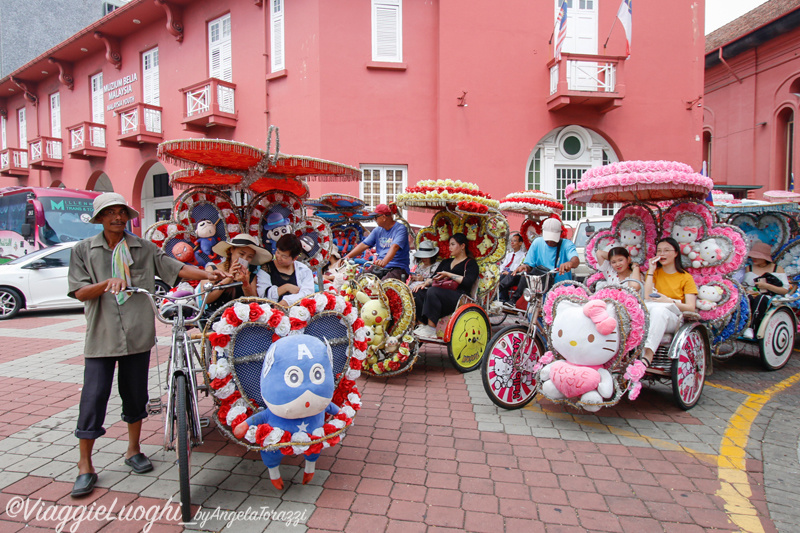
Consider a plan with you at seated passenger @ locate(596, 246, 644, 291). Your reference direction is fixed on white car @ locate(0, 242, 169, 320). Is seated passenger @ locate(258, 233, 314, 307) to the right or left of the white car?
left

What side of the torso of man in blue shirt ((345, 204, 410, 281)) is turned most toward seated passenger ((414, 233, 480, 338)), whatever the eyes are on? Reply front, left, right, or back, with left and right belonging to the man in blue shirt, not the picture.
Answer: left

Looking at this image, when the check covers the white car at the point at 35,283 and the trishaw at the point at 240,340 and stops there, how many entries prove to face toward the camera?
1

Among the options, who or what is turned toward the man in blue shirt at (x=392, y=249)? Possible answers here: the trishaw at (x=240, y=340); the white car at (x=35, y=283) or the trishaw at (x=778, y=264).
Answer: the trishaw at (x=778, y=264)

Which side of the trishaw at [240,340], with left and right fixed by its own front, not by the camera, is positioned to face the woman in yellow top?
left

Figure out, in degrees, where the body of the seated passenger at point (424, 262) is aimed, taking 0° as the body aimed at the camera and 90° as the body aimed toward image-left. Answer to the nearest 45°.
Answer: approximately 45°

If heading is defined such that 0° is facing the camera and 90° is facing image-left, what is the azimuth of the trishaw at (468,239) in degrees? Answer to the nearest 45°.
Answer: approximately 45°

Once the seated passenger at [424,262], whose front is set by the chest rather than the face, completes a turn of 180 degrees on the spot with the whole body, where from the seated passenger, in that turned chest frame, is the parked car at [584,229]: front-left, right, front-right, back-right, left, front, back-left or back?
front

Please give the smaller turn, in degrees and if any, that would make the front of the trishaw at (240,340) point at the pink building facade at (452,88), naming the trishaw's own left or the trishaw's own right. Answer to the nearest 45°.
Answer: approximately 135° to the trishaw's own left

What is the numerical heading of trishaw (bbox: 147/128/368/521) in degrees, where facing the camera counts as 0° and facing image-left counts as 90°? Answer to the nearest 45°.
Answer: approximately 0°

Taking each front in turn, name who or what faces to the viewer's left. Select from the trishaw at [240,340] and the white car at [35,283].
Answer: the white car

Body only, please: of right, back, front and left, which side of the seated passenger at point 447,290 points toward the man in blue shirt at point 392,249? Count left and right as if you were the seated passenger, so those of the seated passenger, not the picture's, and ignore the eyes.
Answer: right
